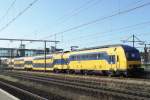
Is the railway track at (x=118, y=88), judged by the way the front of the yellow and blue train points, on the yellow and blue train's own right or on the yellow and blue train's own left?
on the yellow and blue train's own right

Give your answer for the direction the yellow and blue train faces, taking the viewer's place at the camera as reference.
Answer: facing the viewer and to the right of the viewer
